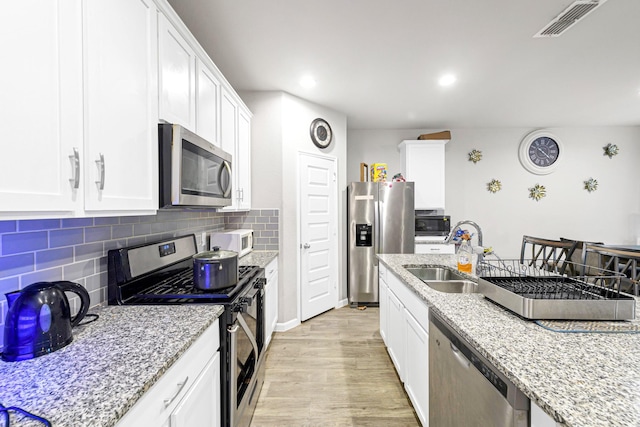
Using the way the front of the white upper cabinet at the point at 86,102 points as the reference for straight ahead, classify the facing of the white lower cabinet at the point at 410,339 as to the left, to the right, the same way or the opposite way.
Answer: the opposite way

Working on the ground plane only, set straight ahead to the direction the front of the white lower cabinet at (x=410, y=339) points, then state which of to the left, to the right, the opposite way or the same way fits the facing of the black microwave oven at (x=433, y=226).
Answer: to the left

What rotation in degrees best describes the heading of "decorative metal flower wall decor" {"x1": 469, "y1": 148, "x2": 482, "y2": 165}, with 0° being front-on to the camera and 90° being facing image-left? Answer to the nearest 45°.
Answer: approximately 0°

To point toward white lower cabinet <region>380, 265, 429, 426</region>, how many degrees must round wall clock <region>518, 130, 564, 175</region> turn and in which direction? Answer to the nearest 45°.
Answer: approximately 45° to its right

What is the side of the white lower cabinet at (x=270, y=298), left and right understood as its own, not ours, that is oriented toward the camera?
right

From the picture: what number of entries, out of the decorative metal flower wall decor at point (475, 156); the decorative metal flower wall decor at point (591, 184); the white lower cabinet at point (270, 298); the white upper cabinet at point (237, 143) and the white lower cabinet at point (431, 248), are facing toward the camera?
3

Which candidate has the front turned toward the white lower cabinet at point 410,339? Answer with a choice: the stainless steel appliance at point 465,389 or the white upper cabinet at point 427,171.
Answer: the white upper cabinet

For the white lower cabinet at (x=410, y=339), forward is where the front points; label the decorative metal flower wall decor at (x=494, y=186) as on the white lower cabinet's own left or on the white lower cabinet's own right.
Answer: on the white lower cabinet's own right

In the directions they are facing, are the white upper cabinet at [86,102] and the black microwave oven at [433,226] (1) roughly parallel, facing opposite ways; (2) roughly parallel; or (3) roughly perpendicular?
roughly perpendicular

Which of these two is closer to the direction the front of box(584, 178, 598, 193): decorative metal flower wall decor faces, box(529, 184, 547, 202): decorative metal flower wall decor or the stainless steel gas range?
the stainless steel gas range

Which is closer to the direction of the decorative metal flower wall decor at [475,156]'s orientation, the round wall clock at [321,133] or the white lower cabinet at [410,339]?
the white lower cabinet
